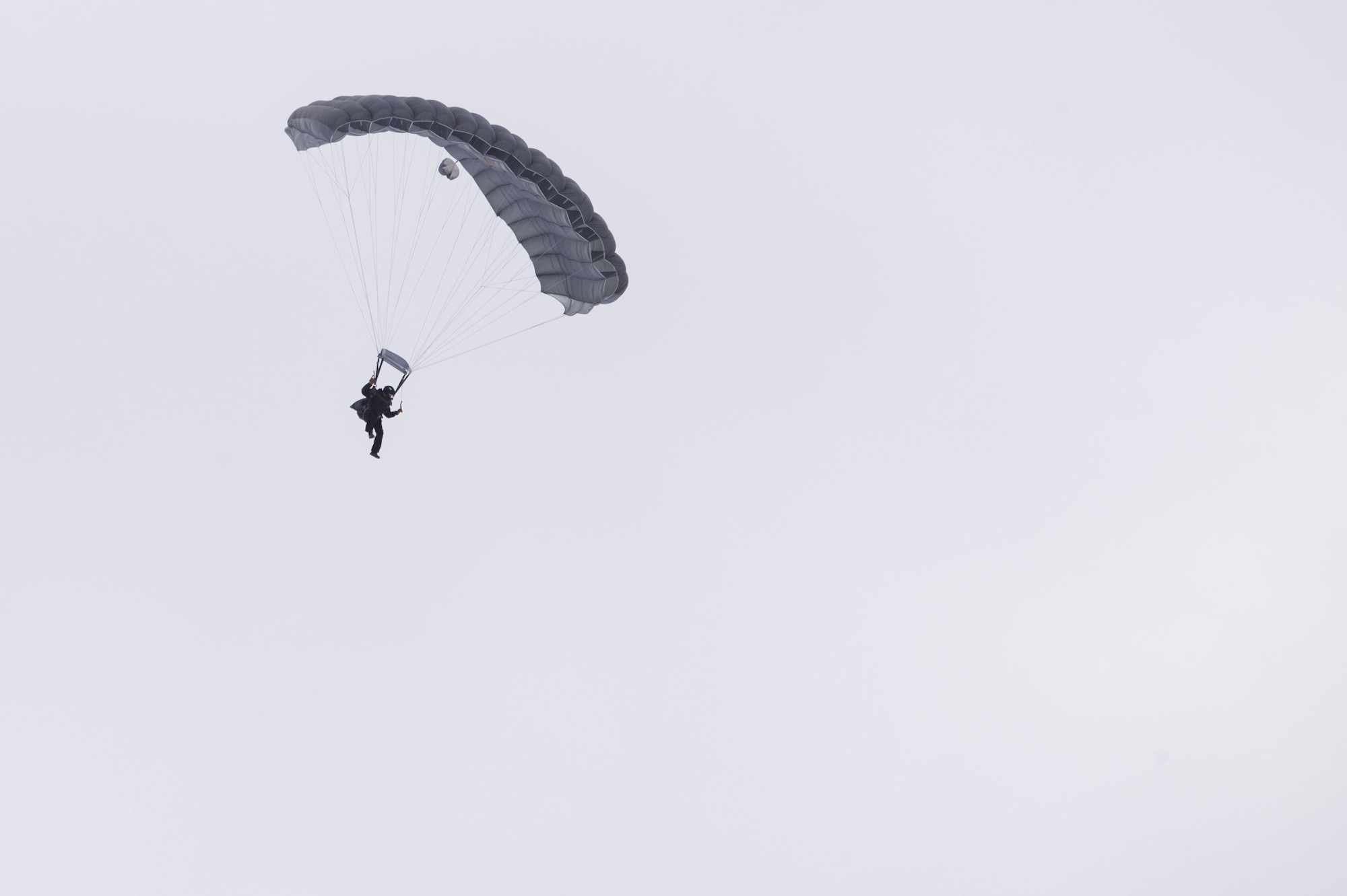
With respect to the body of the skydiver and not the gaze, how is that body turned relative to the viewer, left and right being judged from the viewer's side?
facing the viewer and to the right of the viewer
